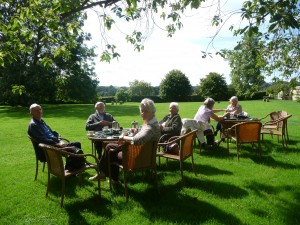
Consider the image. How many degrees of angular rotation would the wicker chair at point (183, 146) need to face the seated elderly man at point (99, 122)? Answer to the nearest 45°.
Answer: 0° — it already faces them

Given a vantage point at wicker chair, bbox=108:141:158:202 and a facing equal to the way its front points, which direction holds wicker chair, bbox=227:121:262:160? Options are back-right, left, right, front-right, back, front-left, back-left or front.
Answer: right

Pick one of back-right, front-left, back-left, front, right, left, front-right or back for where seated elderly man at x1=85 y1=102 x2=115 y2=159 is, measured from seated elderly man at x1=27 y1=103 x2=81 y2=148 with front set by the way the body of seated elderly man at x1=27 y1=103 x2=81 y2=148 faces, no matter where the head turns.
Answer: left

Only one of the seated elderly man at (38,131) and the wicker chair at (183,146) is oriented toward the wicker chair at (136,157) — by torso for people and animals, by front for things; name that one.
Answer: the seated elderly man

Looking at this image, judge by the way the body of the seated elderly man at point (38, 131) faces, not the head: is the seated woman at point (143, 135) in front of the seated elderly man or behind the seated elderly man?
in front

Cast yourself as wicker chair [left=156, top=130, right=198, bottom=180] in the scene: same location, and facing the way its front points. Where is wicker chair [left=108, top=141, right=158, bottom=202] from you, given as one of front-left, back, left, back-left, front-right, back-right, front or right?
left

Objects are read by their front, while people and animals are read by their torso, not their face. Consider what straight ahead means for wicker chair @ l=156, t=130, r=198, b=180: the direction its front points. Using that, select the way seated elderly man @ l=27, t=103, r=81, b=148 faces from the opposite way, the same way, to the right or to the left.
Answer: the opposite way

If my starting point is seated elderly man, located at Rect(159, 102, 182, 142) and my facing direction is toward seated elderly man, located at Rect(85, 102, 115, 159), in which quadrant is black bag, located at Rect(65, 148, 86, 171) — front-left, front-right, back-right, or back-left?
front-left

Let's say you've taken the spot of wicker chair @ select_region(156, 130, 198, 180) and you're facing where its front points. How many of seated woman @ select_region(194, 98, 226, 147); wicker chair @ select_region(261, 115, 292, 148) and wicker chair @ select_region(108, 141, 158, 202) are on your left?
1

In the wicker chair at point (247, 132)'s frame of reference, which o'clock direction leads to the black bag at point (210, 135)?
The black bag is roughly at 12 o'clock from the wicker chair.

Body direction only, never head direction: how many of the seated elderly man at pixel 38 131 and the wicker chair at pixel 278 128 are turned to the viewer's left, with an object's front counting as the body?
1

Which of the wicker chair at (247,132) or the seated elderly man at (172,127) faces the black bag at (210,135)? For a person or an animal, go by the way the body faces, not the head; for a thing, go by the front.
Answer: the wicker chair

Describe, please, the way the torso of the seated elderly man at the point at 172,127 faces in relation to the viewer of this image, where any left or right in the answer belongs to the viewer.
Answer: facing the viewer and to the left of the viewer

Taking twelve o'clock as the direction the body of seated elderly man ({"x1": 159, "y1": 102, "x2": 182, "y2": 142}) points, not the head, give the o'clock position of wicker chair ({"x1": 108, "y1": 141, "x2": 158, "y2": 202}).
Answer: The wicker chair is roughly at 11 o'clock from the seated elderly man.

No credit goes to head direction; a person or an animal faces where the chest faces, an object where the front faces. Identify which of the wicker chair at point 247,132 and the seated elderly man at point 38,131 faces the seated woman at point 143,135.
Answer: the seated elderly man

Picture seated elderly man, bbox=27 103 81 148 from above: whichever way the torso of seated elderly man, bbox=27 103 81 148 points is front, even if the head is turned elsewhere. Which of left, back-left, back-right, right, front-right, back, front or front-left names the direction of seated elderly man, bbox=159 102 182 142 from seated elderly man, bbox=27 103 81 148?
front-left

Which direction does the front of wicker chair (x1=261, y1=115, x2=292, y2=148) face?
to the viewer's left

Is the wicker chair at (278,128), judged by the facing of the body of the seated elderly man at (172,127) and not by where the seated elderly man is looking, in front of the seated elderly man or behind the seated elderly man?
behind
